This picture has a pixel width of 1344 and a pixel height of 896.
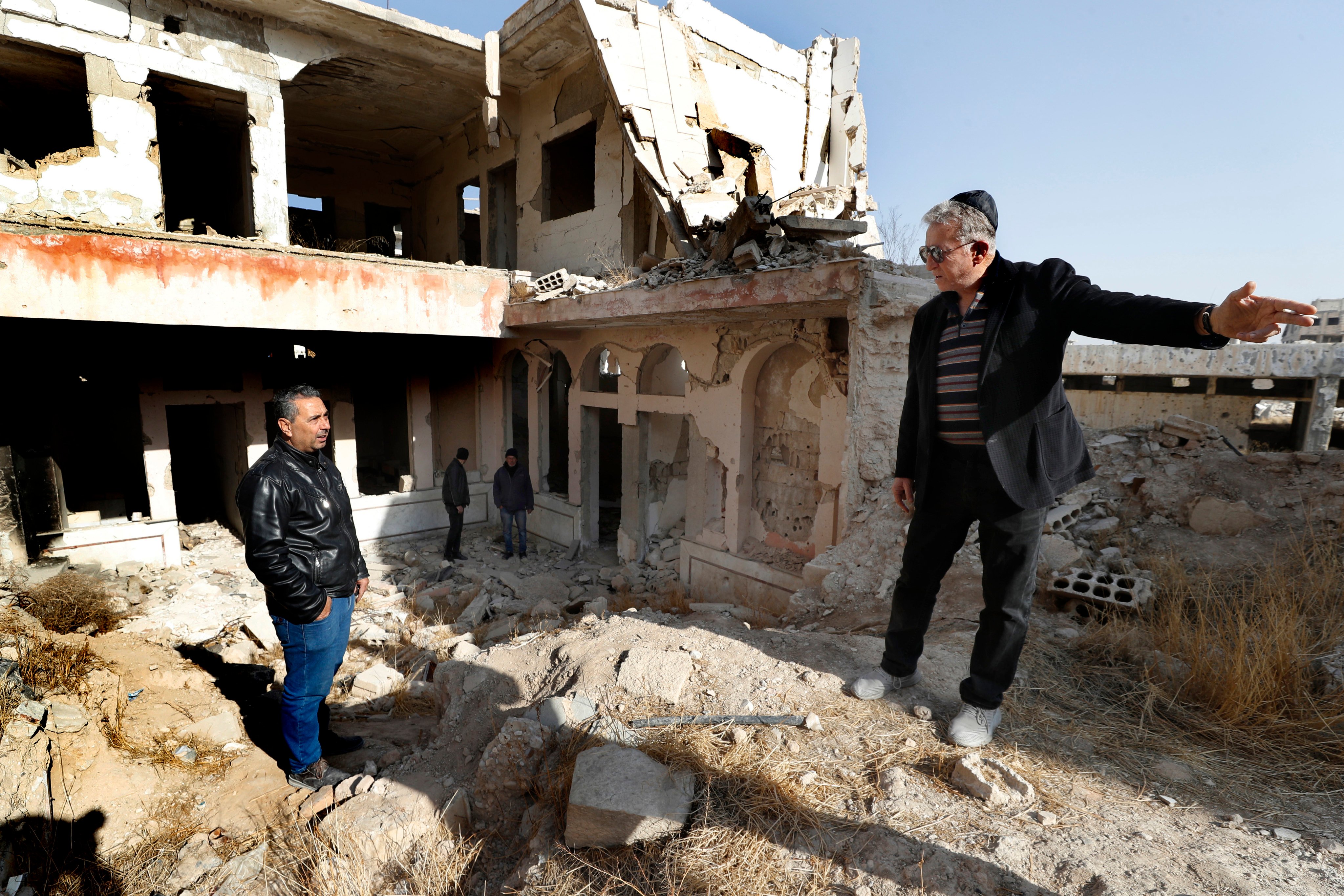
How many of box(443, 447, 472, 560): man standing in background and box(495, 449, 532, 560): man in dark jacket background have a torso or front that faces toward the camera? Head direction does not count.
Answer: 1

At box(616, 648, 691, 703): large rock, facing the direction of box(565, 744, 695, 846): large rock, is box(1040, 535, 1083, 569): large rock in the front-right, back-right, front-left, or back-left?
back-left

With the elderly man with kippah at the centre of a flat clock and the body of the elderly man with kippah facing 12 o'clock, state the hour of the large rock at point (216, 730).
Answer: The large rock is roughly at 1 o'clock from the elderly man with kippah.

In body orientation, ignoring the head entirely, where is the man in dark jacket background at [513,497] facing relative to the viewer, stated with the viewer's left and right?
facing the viewer

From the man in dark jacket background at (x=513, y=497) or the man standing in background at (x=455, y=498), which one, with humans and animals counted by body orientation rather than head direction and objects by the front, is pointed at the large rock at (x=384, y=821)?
the man in dark jacket background

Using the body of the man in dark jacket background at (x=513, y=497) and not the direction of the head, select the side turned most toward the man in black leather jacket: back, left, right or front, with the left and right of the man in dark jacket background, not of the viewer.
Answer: front

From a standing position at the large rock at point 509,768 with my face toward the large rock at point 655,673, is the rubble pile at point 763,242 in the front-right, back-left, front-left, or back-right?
front-left

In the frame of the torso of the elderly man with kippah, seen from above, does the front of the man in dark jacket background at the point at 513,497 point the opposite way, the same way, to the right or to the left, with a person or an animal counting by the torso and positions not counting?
to the left

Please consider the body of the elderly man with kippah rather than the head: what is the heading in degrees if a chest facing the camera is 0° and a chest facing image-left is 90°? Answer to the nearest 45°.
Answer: approximately 45°

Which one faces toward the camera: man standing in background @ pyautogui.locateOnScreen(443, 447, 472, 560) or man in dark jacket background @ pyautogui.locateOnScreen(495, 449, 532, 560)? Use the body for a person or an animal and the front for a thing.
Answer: the man in dark jacket background

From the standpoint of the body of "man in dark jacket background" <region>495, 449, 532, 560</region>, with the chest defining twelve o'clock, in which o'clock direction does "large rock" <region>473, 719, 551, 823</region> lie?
The large rock is roughly at 12 o'clock from the man in dark jacket background.

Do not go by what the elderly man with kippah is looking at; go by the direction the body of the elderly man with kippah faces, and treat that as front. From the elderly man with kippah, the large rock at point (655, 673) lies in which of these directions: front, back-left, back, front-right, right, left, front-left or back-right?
front-right

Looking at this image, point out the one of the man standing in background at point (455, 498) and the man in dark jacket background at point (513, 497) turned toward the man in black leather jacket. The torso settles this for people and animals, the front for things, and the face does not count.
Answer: the man in dark jacket background

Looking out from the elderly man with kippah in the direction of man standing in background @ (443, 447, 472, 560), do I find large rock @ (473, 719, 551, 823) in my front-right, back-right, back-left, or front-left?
front-left
